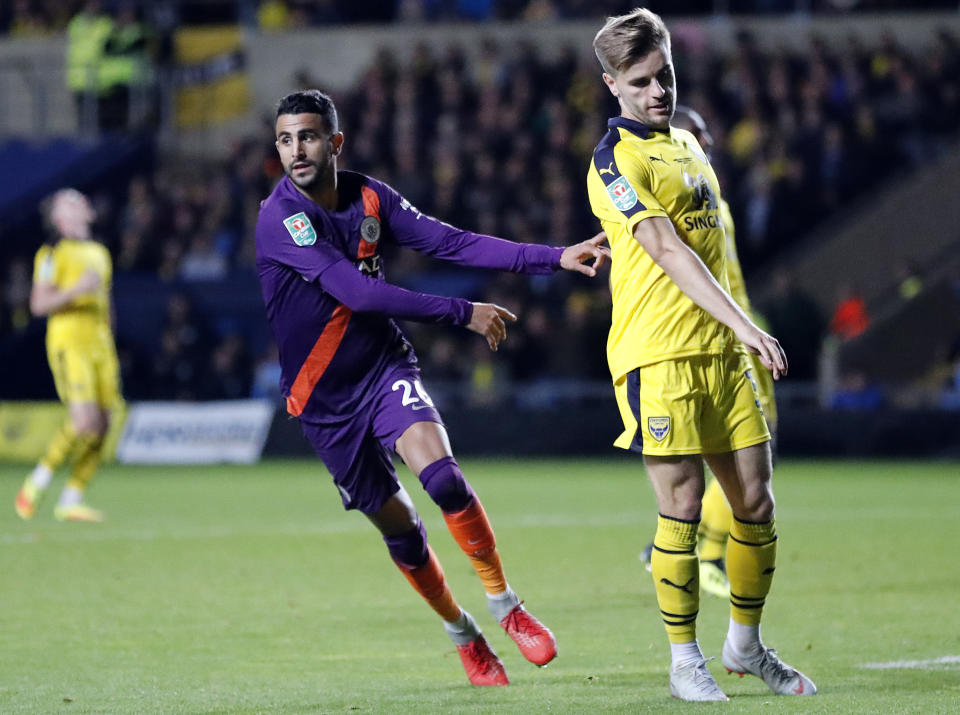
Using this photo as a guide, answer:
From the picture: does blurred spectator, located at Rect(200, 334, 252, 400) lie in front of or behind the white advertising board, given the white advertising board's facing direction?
behind

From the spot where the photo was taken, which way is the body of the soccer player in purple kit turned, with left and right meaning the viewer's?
facing the viewer and to the right of the viewer

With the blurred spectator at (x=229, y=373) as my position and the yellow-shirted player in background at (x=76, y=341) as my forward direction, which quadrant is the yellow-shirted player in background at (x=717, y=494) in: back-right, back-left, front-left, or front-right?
front-left

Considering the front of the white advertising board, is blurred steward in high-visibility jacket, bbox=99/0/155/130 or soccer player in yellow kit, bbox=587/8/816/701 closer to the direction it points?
the soccer player in yellow kit

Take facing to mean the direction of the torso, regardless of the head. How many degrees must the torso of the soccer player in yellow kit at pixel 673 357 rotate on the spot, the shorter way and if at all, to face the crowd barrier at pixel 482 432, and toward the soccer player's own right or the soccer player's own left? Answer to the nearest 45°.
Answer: approximately 135° to the soccer player's own left

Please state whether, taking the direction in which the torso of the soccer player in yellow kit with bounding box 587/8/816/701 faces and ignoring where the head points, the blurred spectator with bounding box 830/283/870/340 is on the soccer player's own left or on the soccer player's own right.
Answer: on the soccer player's own left

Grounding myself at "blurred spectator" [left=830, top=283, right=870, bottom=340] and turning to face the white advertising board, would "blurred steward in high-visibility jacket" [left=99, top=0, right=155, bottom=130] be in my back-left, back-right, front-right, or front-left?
front-right

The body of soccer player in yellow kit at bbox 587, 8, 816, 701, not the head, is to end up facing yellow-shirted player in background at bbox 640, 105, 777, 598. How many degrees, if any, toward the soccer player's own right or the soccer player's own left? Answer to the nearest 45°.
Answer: approximately 135° to the soccer player's own left

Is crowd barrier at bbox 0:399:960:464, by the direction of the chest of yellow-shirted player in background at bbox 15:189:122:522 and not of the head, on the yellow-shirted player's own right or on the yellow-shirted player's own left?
on the yellow-shirted player's own left

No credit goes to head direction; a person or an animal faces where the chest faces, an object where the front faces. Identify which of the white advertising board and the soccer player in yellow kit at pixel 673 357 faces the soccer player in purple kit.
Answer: the white advertising board

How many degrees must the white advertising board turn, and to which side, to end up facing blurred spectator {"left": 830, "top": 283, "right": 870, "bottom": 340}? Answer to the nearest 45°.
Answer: approximately 90° to its left

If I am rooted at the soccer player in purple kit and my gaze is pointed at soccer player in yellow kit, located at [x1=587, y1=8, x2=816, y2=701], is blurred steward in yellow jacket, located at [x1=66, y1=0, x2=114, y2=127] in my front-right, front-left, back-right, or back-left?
back-left

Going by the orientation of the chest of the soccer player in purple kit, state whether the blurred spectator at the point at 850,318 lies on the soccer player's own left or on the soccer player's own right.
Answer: on the soccer player's own left

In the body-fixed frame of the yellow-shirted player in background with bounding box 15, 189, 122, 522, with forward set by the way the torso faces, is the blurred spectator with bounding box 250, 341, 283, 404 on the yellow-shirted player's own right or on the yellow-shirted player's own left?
on the yellow-shirted player's own left

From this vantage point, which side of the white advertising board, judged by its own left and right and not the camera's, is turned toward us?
front

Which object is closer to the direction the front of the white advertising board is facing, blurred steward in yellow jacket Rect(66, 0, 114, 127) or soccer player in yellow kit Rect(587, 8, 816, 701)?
the soccer player in yellow kit

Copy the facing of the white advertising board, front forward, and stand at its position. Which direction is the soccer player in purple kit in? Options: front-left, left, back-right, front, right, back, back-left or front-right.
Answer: front
